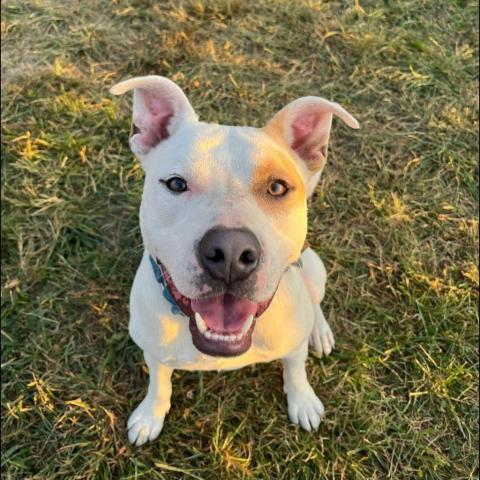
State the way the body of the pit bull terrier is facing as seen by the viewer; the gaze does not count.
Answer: toward the camera
